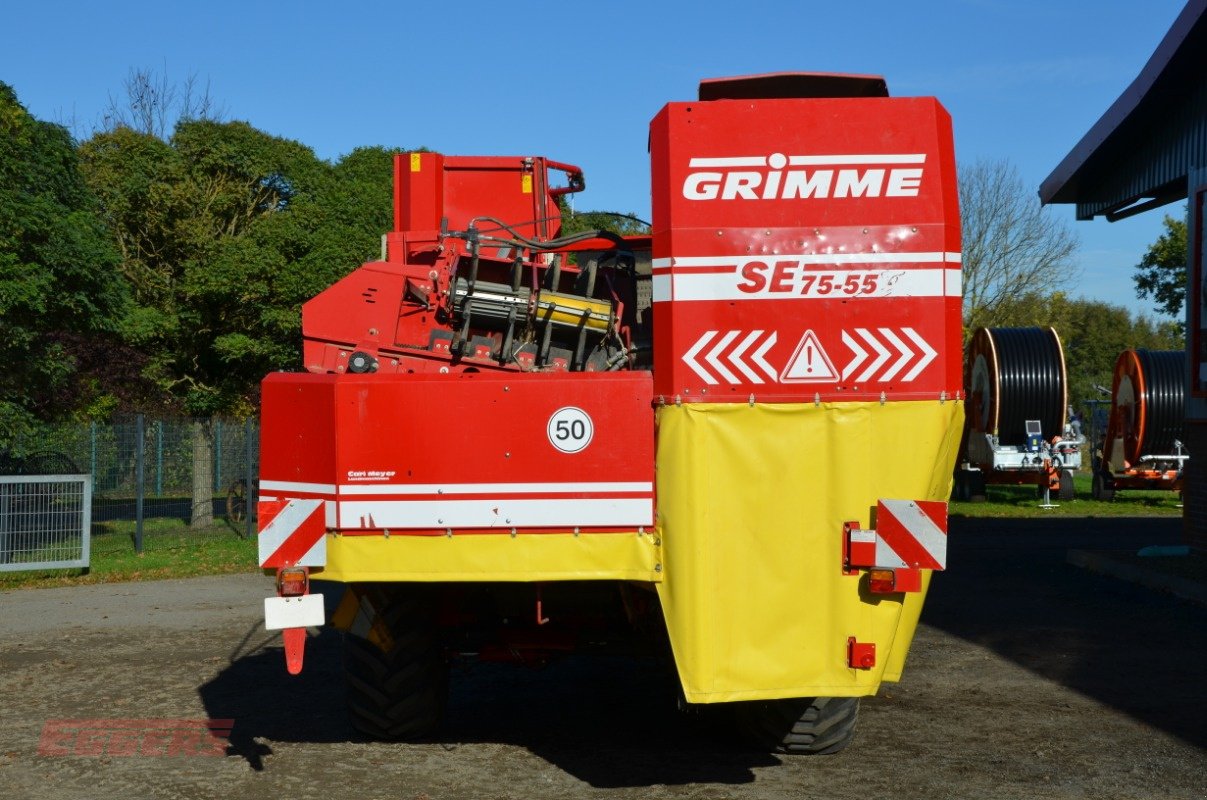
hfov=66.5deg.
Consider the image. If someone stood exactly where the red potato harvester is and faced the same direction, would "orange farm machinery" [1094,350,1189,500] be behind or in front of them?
in front

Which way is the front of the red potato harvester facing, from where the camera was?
facing away from the viewer

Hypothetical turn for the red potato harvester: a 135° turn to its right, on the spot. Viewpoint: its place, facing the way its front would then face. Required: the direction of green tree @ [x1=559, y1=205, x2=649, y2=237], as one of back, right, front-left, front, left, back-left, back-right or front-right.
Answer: back-left

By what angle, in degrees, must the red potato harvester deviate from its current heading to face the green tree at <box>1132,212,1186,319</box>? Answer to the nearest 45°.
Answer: approximately 45° to its right
